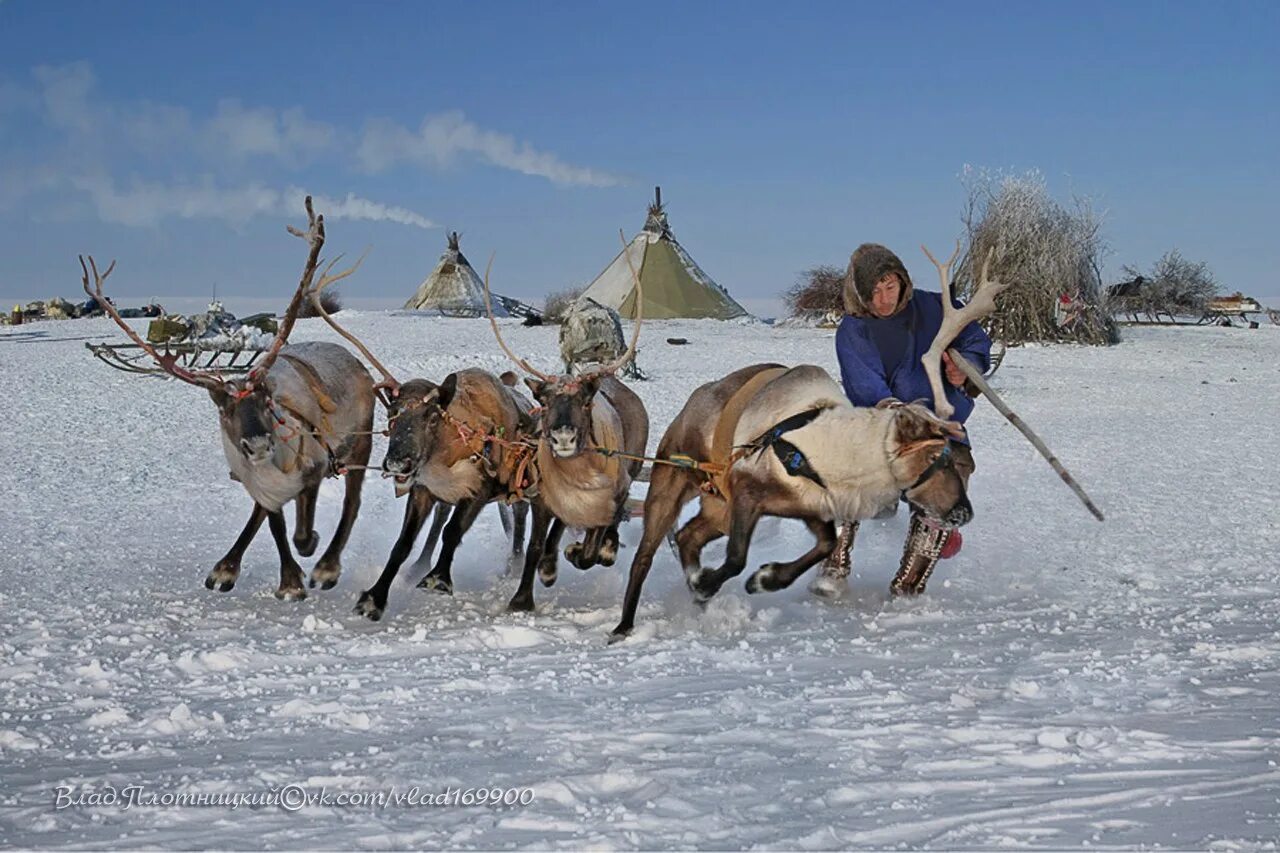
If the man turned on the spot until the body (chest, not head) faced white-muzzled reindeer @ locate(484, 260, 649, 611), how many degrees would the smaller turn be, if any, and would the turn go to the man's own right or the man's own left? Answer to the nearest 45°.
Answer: approximately 90° to the man's own right

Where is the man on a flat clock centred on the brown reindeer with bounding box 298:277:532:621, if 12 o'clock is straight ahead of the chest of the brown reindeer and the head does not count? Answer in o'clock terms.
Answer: The man is roughly at 8 o'clock from the brown reindeer.

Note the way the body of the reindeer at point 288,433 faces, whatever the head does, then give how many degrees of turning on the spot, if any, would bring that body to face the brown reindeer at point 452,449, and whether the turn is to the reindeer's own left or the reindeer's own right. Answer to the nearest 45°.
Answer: approximately 90° to the reindeer's own left

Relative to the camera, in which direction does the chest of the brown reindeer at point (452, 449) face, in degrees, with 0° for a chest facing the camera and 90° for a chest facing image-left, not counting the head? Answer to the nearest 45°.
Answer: approximately 45°

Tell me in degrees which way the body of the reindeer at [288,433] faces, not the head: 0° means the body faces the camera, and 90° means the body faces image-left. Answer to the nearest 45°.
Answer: approximately 45°

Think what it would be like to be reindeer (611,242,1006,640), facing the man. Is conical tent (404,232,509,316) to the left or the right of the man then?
left

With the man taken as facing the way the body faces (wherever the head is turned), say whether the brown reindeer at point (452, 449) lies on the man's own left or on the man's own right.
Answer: on the man's own right

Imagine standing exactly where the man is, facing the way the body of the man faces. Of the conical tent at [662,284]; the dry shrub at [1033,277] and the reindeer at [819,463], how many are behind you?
2

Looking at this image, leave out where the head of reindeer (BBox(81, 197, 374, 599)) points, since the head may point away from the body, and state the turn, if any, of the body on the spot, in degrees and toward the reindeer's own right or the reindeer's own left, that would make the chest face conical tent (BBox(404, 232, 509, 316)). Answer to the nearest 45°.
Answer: approximately 135° to the reindeer's own right

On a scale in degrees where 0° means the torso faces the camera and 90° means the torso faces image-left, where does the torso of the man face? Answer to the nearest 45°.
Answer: approximately 0°
